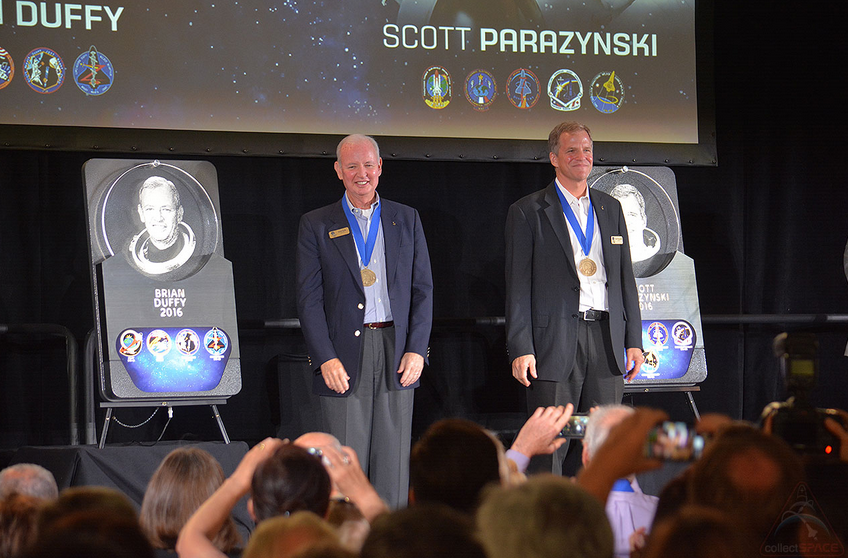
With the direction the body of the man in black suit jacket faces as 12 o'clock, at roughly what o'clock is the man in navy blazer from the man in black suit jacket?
The man in navy blazer is roughly at 4 o'clock from the man in black suit jacket.

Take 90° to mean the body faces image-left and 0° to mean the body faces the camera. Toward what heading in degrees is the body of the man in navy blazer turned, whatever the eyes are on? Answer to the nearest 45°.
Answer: approximately 0°

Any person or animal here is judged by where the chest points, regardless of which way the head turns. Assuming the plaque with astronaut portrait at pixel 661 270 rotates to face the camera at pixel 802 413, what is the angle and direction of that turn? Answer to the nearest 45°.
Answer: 0° — it already faces it

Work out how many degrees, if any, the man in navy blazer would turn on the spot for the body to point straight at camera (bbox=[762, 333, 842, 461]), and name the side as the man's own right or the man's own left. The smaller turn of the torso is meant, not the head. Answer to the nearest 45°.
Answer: approximately 45° to the man's own left

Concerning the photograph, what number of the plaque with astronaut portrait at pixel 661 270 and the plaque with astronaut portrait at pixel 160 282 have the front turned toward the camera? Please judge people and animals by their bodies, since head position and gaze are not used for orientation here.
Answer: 2

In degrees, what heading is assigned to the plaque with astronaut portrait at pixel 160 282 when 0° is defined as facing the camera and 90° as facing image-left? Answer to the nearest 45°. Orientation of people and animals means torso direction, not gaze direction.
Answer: approximately 0°

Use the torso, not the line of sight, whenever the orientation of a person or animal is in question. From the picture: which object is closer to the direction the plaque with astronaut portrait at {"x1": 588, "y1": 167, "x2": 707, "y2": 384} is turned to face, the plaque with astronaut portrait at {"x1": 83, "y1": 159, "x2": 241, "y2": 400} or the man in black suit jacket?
the man in black suit jacket
